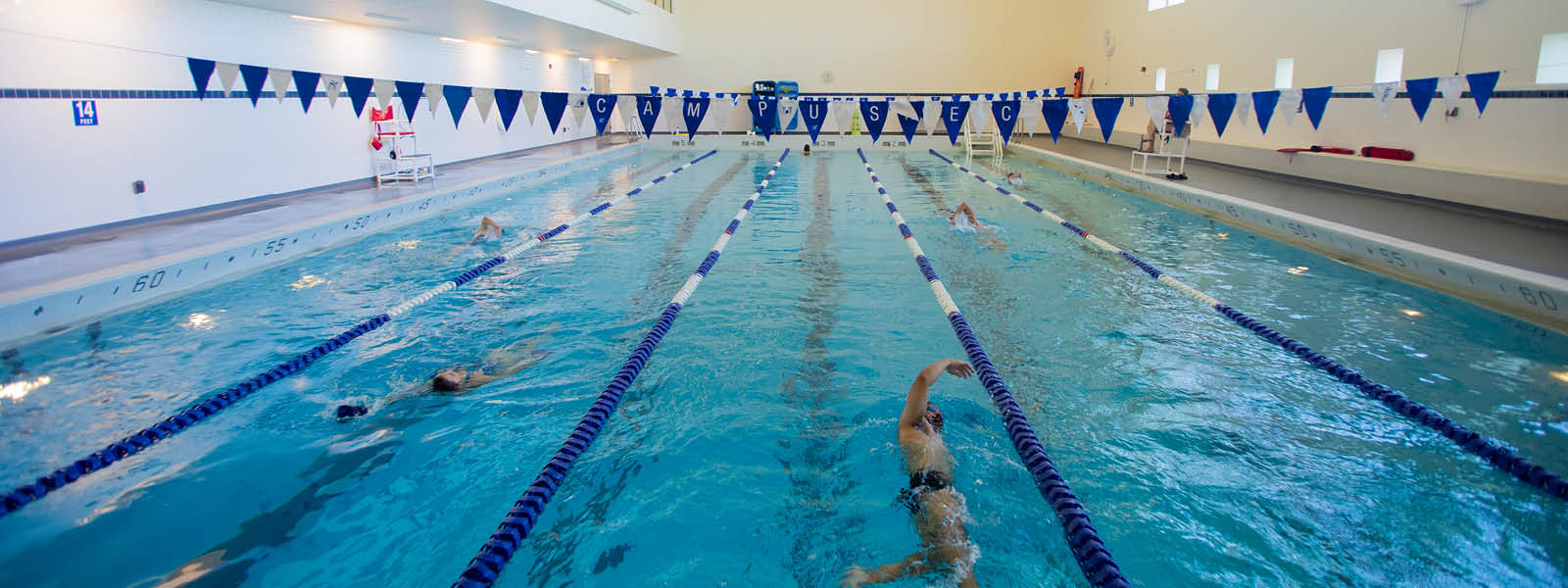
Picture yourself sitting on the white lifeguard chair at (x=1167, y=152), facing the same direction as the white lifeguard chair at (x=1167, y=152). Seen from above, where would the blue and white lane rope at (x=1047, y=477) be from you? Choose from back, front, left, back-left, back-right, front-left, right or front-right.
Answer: left

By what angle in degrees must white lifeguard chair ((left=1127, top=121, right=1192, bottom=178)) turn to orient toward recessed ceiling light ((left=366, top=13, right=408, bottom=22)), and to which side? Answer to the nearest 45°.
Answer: approximately 45° to its left

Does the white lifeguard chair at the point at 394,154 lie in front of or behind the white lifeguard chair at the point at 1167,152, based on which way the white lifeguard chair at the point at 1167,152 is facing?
in front

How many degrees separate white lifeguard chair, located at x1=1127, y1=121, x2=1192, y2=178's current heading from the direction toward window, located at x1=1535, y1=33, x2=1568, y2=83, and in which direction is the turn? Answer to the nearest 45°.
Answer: approximately 135° to its left

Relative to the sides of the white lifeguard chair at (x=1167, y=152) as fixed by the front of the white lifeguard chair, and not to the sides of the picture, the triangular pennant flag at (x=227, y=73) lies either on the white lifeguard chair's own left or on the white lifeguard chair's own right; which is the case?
on the white lifeguard chair's own left

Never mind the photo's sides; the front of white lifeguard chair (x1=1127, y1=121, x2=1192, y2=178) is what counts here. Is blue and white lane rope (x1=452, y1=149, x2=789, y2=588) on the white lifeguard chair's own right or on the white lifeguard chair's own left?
on the white lifeguard chair's own left

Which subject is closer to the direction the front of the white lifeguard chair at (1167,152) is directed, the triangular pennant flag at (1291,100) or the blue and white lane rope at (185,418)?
the blue and white lane rope

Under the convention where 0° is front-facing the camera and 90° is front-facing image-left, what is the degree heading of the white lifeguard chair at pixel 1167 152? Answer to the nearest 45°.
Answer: approximately 90°

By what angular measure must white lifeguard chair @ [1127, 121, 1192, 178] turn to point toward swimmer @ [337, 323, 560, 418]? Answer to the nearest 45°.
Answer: approximately 90° to its left

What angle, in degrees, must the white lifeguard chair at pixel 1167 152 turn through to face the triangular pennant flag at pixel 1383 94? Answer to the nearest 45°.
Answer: approximately 135° to its left

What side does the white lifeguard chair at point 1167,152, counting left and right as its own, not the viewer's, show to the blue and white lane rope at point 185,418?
left
